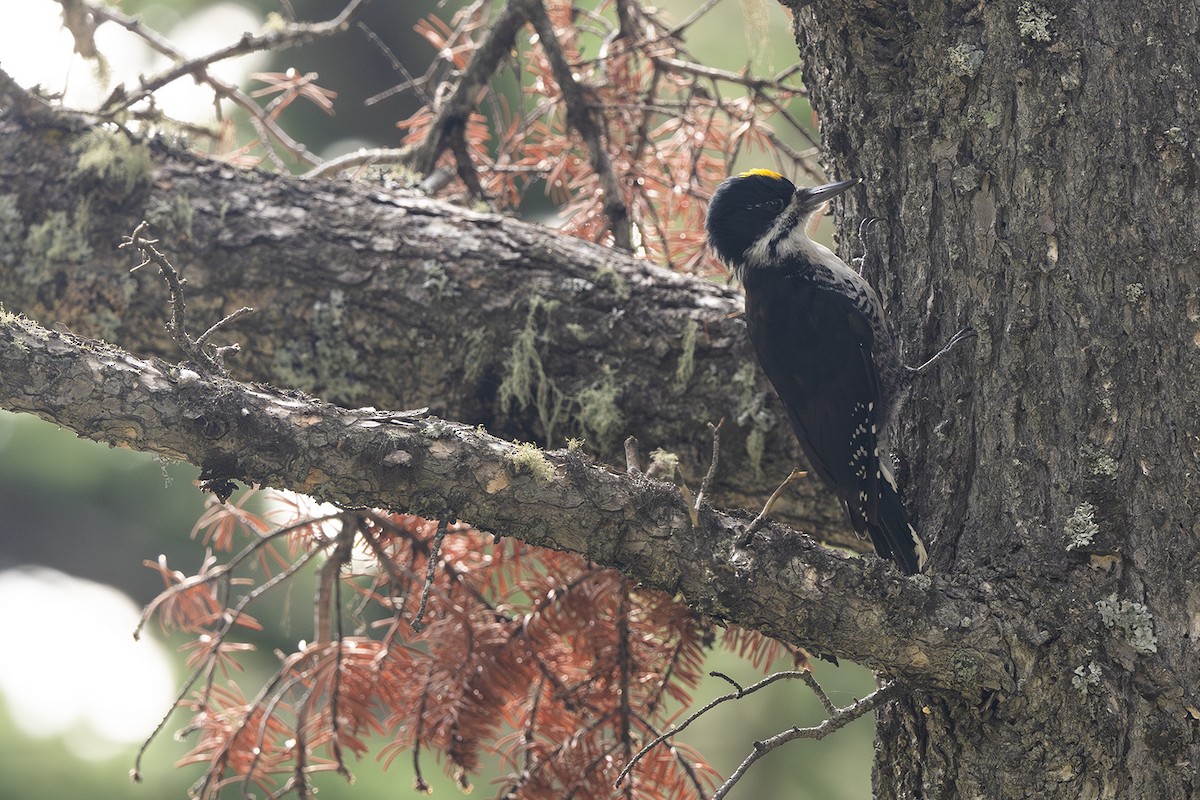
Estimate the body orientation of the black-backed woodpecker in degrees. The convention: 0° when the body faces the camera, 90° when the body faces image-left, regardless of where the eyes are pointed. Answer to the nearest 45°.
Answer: approximately 270°

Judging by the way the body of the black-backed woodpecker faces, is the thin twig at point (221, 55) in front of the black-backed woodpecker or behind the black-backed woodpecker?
behind

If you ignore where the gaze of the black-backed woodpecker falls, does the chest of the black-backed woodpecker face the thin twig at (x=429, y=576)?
no
